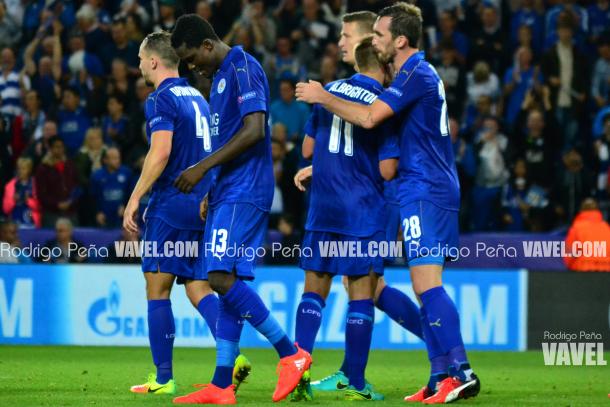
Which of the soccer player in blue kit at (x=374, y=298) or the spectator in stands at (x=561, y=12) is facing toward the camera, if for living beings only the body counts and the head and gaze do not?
the spectator in stands

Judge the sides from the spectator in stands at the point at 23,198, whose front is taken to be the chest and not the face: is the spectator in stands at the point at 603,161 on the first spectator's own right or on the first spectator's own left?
on the first spectator's own left

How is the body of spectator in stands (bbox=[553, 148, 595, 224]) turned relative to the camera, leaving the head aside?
toward the camera

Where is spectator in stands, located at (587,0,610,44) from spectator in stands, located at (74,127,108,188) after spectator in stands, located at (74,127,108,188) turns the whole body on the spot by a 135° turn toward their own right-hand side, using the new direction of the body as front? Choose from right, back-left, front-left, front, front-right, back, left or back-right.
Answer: back-right

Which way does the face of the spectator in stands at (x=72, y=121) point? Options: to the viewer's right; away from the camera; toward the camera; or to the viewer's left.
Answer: toward the camera

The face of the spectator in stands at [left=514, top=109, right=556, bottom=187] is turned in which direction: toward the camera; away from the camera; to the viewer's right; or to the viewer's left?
toward the camera

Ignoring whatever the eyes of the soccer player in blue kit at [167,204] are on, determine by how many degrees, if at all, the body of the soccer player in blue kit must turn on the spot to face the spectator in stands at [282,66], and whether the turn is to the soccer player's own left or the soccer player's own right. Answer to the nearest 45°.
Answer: approximately 45° to the soccer player's own right

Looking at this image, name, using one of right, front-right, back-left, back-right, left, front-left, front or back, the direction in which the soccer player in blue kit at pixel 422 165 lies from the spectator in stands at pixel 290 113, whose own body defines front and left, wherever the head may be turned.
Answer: front

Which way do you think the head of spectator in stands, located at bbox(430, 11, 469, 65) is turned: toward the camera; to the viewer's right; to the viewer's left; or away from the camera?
toward the camera

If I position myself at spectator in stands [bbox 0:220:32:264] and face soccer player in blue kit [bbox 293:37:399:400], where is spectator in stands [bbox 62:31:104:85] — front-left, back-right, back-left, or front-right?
back-left

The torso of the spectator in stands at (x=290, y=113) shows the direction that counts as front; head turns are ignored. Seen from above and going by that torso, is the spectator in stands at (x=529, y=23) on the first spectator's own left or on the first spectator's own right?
on the first spectator's own left

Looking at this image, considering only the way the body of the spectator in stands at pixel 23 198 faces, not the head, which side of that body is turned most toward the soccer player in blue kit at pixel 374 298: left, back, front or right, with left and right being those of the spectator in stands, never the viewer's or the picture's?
front

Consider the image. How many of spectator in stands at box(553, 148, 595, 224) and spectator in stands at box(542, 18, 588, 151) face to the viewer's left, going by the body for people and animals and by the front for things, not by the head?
0

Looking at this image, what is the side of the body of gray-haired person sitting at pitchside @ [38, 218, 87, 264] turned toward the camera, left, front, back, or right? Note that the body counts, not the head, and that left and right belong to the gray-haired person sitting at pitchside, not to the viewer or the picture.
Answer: front

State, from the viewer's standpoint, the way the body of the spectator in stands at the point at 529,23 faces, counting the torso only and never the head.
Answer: toward the camera

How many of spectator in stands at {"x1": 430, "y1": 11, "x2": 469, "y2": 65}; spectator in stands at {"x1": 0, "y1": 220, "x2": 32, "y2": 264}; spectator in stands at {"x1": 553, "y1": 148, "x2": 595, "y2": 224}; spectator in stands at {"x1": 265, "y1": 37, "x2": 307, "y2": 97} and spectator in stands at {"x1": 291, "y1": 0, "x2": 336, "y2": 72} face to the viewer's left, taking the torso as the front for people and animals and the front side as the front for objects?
0
